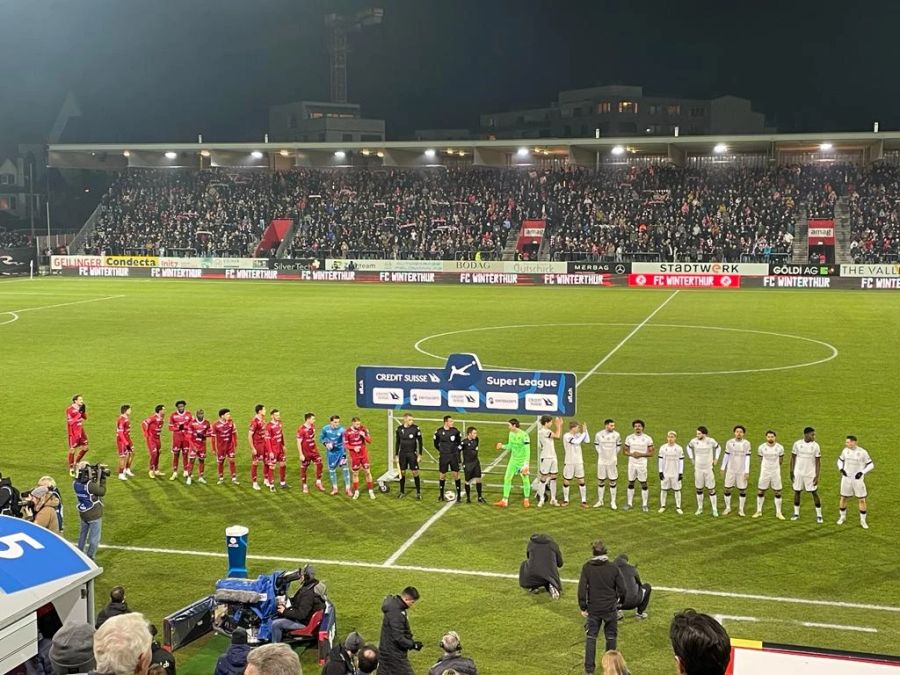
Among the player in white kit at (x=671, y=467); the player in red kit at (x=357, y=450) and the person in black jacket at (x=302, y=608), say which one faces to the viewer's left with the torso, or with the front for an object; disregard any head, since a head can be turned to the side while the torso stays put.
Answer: the person in black jacket

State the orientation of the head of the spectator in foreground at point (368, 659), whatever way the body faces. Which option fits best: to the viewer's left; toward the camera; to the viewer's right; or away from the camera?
away from the camera

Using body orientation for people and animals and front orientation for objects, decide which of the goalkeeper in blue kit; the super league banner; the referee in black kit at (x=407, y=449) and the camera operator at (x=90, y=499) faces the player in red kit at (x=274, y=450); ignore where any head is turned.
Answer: the camera operator

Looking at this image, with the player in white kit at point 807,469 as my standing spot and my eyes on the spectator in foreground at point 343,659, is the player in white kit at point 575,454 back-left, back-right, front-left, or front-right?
front-right

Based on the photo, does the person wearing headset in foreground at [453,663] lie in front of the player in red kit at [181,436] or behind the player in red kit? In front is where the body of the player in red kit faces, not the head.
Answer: in front

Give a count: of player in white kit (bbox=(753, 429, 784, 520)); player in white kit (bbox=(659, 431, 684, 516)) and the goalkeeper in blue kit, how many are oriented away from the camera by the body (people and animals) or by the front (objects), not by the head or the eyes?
0

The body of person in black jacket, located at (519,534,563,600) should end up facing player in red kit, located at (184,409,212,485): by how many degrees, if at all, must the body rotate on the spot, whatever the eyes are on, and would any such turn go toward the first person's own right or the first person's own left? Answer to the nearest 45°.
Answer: approximately 45° to the first person's own left

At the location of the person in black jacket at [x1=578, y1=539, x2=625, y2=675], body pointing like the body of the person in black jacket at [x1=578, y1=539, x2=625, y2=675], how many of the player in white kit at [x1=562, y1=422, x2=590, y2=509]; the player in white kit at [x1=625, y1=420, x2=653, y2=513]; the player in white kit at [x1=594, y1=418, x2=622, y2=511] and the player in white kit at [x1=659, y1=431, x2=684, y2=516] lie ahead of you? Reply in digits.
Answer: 4

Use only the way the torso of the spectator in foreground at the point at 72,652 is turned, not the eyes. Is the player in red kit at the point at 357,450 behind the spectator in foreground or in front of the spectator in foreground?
in front

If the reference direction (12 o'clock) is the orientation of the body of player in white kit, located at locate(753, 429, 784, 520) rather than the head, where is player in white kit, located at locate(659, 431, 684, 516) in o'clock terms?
player in white kit, located at locate(659, 431, 684, 516) is roughly at 3 o'clock from player in white kit, located at locate(753, 429, 784, 520).

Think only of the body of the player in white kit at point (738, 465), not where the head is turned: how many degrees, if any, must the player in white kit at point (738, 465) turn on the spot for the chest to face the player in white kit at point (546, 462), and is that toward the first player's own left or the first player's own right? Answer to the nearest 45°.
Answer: approximately 90° to the first player's own right

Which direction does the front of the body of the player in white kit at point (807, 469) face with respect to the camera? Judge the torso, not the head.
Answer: toward the camera

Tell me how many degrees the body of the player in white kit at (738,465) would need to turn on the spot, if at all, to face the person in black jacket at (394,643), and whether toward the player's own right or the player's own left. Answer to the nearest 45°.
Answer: approximately 45° to the player's own right

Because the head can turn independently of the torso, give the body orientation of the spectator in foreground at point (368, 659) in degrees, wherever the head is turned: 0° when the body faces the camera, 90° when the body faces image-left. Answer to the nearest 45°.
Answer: approximately 180°

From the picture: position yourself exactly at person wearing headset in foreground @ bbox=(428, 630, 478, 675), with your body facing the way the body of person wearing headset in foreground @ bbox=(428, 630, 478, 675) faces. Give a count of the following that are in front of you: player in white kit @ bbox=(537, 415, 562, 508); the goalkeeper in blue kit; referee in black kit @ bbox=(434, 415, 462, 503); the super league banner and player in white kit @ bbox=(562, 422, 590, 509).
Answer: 5

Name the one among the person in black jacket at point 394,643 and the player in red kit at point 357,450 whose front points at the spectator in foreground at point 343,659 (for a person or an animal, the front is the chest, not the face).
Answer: the player in red kit

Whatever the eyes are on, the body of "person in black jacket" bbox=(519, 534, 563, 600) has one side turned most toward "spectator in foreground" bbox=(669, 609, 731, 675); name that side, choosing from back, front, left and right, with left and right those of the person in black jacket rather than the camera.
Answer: back

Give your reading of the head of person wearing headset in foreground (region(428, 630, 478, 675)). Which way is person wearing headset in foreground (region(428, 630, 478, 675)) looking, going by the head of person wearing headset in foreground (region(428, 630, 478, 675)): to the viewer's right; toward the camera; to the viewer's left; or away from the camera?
away from the camera

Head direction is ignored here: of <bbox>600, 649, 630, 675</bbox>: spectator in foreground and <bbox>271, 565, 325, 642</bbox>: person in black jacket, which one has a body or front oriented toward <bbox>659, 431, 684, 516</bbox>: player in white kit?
the spectator in foreground

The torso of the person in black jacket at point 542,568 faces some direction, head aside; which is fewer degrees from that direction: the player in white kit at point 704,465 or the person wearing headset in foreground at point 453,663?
the player in white kit

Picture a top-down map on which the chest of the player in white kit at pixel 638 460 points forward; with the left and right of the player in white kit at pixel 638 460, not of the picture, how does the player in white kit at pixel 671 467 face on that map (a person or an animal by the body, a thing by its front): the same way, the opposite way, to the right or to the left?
the same way

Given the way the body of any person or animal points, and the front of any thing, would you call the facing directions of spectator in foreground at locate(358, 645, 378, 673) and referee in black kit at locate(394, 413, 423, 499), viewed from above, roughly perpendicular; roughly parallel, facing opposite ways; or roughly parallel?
roughly parallel, facing opposite ways

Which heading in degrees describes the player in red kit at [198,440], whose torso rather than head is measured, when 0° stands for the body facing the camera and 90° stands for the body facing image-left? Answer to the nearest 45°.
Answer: approximately 0°

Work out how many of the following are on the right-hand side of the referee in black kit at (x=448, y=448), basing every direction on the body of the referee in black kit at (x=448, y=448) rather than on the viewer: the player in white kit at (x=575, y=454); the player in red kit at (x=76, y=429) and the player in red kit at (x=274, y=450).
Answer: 2

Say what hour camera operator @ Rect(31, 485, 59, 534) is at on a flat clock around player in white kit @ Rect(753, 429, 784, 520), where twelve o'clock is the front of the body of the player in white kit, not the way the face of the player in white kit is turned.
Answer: The camera operator is roughly at 2 o'clock from the player in white kit.
